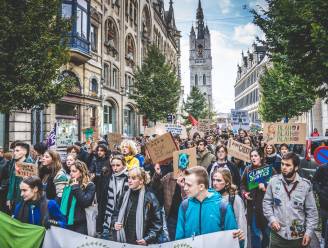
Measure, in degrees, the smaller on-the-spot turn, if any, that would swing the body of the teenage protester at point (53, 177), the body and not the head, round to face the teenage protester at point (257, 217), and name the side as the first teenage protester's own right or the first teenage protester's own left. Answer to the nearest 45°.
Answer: approximately 135° to the first teenage protester's own left

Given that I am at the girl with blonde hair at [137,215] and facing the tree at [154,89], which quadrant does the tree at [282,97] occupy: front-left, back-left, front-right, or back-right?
front-right

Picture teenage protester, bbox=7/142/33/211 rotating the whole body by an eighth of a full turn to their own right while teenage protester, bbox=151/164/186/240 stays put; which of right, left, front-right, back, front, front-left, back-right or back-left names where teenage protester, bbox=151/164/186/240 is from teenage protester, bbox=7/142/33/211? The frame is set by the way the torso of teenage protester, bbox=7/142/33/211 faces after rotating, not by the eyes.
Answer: back-left

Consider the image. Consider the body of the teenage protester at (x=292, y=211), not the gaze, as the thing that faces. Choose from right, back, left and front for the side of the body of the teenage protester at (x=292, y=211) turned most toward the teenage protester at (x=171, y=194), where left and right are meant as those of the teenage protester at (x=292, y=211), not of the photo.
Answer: right

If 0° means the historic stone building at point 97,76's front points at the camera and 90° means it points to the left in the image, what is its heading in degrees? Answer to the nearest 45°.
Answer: approximately 315°

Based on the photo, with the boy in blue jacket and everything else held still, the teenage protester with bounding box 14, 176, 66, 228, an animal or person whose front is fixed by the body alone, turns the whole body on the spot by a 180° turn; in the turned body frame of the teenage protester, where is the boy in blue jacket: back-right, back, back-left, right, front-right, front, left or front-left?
right

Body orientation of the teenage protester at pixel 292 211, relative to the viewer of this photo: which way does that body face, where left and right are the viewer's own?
facing the viewer

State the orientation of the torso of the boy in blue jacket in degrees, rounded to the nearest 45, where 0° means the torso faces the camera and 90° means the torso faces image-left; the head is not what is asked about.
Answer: approximately 45°

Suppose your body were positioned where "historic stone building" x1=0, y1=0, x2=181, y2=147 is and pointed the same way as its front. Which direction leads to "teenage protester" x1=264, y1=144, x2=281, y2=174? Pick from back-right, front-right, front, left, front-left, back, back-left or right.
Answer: front-right

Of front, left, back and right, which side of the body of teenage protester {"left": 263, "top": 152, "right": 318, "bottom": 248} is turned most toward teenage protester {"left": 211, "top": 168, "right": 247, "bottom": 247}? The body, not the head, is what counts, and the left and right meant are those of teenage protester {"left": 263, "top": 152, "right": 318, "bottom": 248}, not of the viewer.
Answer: right

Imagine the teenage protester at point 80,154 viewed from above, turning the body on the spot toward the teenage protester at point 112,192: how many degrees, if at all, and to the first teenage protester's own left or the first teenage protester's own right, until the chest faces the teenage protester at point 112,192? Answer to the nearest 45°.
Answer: approximately 45° to the first teenage protester's own left

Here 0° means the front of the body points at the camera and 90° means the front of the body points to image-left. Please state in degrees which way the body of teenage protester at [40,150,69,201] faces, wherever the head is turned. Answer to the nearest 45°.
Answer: approximately 45°

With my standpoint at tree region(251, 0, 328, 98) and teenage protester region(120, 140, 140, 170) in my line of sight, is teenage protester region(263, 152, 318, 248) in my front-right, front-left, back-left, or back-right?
front-left

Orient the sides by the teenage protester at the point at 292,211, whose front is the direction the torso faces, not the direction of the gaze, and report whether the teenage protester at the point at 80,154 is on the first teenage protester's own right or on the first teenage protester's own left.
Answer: on the first teenage protester's own right

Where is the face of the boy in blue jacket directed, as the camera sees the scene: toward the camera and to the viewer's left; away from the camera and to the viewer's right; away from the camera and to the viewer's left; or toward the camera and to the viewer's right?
toward the camera and to the viewer's left
